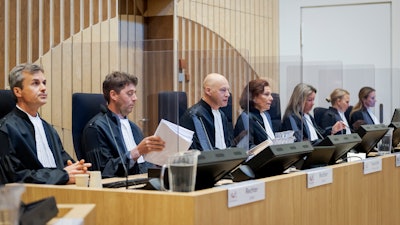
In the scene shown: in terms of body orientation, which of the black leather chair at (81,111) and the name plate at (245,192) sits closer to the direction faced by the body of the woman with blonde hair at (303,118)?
the name plate

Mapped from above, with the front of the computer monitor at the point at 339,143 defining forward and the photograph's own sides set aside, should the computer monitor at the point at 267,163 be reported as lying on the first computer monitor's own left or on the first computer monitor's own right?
on the first computer monitor's own left

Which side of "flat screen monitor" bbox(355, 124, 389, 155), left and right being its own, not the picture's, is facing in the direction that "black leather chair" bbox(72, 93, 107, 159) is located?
left

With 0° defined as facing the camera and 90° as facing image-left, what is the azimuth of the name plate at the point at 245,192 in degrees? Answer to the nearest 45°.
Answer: approximately 315°

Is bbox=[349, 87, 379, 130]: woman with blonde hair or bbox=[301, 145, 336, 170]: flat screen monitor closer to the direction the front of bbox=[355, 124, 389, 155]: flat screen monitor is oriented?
the woman with blonde hair

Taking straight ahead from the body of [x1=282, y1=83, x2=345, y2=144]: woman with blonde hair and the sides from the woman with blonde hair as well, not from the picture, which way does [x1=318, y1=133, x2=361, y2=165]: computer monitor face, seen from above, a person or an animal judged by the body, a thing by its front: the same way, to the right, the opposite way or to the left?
the opposite way

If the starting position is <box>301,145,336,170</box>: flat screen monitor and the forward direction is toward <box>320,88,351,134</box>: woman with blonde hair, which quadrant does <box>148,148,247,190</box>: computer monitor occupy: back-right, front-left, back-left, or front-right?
back-left

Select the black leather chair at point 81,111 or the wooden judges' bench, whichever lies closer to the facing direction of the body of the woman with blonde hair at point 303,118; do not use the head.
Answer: the wooden judges' bench

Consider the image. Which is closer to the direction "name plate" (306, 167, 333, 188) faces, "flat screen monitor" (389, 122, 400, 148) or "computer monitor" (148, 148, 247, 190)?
the computer monitor

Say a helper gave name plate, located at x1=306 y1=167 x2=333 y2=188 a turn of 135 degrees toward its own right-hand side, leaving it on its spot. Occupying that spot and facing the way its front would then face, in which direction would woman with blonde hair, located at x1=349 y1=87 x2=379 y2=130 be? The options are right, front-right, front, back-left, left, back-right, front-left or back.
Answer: right

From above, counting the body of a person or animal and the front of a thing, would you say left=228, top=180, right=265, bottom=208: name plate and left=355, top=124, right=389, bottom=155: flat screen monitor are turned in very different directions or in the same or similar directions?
very different directions

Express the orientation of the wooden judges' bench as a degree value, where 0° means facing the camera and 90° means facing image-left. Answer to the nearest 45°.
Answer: approximately 315°

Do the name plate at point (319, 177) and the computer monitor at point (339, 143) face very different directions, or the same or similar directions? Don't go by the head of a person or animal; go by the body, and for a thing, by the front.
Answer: very different directions

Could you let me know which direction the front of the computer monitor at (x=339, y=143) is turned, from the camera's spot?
facing away from the viewer and to the left of the viewer
